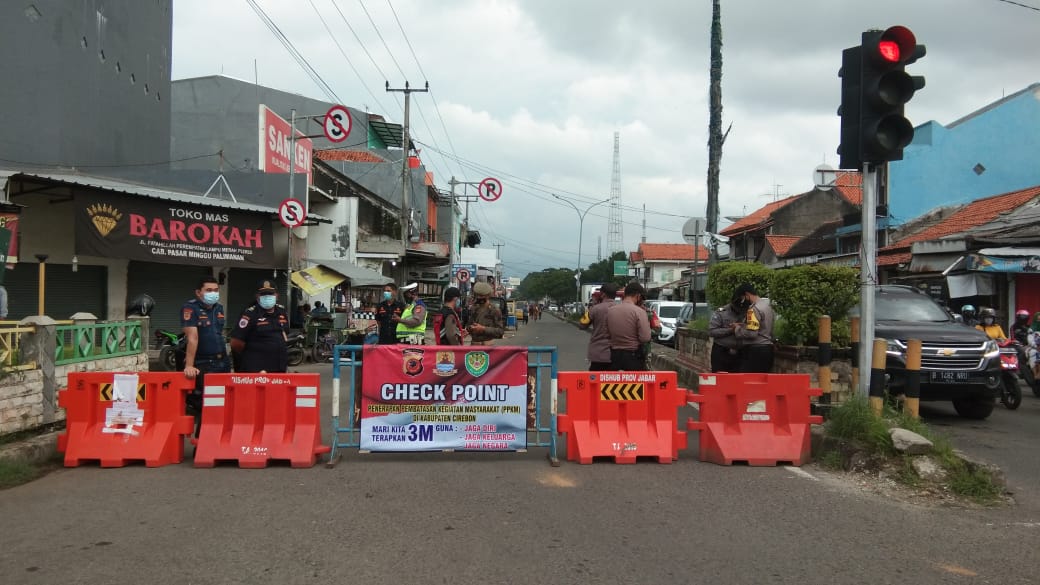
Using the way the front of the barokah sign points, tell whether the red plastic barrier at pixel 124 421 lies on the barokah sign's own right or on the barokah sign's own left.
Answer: on the barokah sign's own right

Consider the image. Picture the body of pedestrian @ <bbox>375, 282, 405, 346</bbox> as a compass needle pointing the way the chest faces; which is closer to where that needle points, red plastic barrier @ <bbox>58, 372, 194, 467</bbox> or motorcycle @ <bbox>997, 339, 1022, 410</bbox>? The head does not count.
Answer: the red plastic barrier

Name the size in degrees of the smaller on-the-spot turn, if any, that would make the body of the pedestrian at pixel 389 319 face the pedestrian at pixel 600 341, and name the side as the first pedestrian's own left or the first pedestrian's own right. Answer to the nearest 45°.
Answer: approximately 45° to the first pedestrian's own left

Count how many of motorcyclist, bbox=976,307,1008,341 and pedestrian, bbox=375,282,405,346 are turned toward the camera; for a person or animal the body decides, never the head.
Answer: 2

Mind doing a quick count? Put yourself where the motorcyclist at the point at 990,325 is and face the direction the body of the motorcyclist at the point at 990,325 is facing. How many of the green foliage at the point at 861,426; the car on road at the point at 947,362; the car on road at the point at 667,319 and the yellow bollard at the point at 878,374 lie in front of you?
3

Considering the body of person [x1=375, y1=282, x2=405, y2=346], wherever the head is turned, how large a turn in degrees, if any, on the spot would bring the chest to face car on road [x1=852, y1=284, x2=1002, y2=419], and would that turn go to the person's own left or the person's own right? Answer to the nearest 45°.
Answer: approximately 45° to the person's own left

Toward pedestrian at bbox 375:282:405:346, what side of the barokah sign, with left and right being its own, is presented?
front

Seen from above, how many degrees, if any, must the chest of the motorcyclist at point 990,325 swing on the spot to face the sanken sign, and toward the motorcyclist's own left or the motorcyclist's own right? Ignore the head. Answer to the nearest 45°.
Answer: approximately 90° to the motorcyclist's own right
